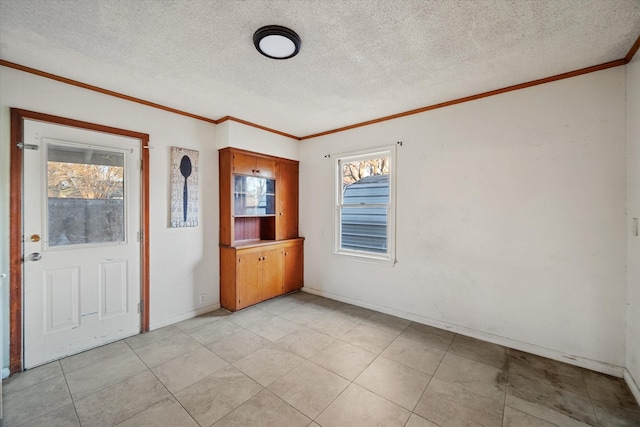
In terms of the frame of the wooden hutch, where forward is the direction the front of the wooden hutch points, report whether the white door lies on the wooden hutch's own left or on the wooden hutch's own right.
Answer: on the wooden hutch's own right

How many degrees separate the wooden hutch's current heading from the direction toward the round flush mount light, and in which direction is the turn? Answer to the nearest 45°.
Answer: approximately 45° to its right

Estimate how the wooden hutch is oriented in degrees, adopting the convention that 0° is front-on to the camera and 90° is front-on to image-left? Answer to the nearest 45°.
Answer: approximately 315°

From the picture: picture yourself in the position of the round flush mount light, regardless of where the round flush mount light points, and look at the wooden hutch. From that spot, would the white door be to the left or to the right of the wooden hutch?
left
